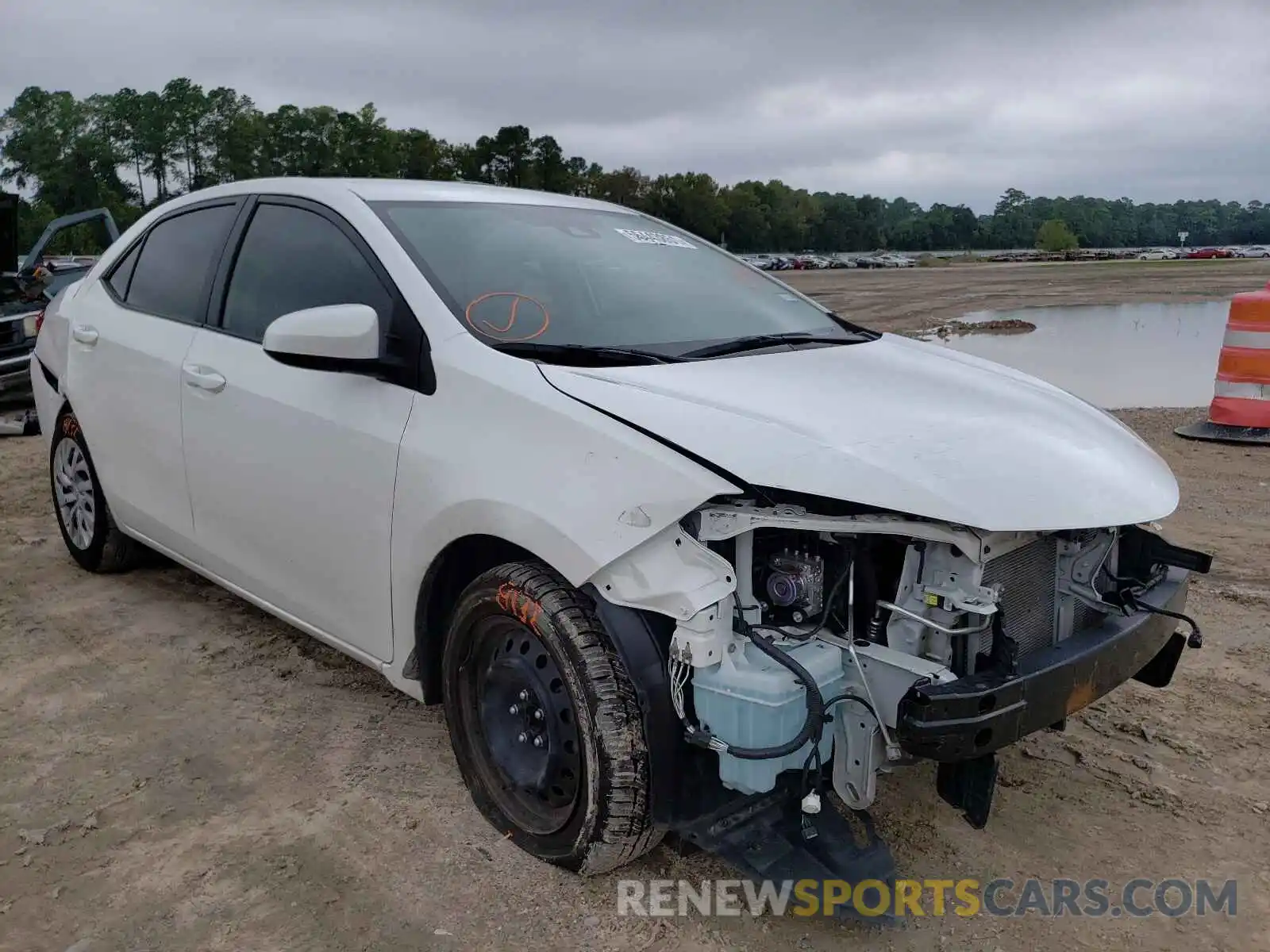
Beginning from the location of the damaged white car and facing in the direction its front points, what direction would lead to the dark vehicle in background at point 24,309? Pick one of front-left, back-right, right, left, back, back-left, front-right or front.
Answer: back

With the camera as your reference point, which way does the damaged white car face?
facing the viewer and to the right of the viewer

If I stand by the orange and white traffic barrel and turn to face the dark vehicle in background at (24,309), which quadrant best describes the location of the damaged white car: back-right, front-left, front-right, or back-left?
front-left

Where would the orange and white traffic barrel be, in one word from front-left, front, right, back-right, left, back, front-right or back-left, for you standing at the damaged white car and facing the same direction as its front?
left

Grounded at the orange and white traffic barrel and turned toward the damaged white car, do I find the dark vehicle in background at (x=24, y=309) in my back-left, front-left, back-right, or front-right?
front-right

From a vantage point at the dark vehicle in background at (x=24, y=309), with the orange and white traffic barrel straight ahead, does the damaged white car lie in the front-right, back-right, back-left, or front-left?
front-right
